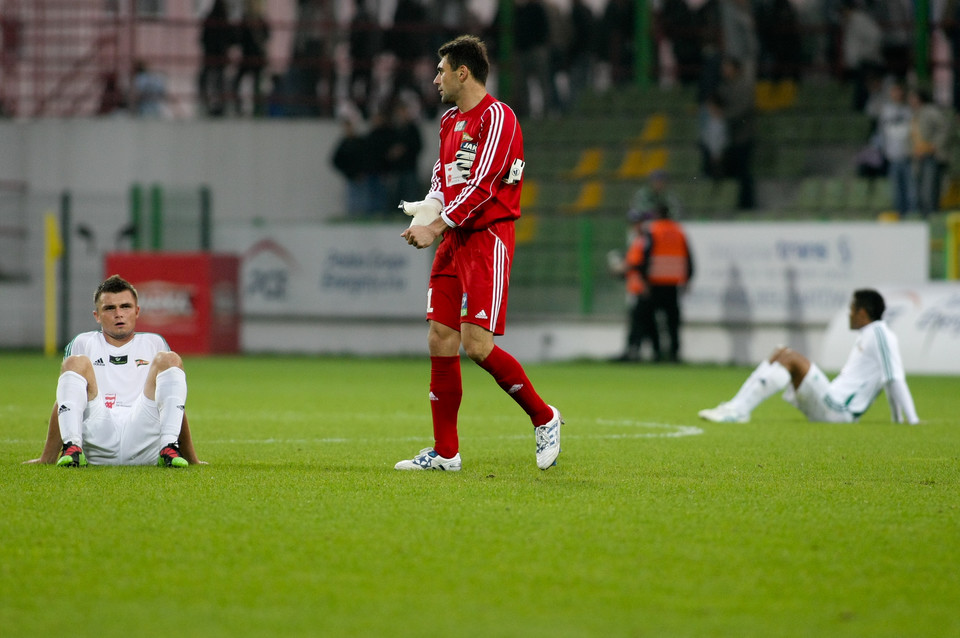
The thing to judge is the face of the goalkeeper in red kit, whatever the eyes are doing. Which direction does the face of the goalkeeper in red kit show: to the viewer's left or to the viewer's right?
to the viewer's left

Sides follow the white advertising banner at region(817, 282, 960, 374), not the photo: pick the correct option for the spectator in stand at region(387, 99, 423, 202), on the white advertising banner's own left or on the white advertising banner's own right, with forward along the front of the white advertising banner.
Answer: on the white advertising banner's own right

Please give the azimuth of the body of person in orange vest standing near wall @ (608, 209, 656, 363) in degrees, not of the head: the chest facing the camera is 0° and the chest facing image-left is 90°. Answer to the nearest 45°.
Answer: approximately 90°

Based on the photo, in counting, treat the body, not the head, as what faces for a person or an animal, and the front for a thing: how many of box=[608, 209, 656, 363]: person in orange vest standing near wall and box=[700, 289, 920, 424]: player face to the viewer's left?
2

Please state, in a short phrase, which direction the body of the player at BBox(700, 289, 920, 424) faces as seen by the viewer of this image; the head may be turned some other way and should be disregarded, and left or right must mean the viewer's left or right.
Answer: facing to the left of the viewer

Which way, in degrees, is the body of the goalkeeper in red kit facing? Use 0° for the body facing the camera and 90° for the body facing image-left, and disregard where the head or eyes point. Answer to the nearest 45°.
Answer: approximately 45°

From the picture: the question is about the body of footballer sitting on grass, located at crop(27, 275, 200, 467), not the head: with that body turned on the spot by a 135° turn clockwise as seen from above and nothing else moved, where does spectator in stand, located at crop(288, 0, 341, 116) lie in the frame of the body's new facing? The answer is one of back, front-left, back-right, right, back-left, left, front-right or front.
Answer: front-right

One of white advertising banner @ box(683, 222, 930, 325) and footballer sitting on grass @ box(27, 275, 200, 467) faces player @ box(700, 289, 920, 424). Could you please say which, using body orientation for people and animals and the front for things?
the white advertising banner
